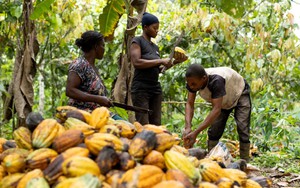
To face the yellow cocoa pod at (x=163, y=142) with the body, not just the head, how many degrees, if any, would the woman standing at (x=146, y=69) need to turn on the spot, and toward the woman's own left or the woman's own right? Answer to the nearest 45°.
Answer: approximately 45° to the woman's own right

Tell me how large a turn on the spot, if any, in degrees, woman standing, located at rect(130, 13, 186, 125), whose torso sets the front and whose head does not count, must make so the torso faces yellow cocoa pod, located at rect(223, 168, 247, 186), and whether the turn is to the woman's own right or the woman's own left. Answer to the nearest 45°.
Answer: approximately 45° to the woman's own right

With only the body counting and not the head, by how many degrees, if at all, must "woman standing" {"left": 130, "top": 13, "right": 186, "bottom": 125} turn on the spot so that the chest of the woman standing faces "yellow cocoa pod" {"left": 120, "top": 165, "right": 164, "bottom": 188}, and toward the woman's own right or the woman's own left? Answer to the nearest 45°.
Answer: approximately 45° to the woman's own right

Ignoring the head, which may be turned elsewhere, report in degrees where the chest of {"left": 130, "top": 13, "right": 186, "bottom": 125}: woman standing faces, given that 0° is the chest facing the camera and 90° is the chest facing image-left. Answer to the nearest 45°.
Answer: approximately 315°

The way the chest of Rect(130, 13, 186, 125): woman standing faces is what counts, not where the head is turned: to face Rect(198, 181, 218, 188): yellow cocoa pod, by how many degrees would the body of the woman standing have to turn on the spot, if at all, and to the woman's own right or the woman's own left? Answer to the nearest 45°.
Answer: approximately 45° to the woman's own right

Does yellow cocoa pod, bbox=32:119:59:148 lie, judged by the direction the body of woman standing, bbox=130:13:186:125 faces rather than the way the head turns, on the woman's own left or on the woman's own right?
on the woman's own right

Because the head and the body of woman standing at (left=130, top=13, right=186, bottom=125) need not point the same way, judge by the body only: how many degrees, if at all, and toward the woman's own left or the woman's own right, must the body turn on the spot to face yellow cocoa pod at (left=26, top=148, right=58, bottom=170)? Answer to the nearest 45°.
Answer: approximately 45° to the woman's own right

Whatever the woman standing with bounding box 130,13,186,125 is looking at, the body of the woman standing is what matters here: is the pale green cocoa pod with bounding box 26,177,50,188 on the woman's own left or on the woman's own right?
on the woman's own right

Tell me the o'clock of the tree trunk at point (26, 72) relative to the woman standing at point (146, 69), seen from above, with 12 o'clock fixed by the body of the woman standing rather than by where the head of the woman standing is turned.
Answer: The tree trunk is roughly at 5 o'clock from the woman standing.

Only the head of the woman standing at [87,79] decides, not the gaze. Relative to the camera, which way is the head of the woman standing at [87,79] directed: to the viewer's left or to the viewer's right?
to the viewer's right
